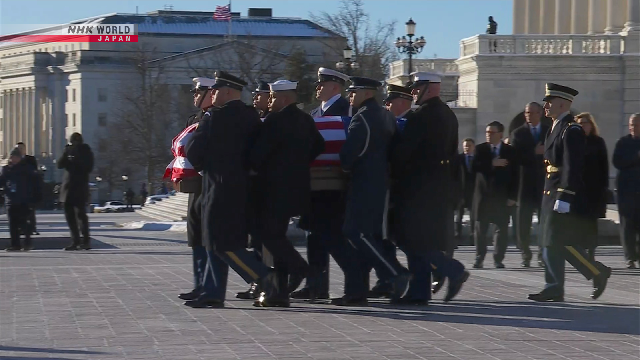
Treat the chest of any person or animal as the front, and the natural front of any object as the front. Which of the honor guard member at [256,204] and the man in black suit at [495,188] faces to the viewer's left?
the honor guard member

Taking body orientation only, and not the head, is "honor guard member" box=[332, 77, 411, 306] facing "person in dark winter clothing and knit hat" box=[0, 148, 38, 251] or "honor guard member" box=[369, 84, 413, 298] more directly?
the person in dark winter clothing and knit hat

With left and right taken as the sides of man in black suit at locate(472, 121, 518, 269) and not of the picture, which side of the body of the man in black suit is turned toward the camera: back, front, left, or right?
front

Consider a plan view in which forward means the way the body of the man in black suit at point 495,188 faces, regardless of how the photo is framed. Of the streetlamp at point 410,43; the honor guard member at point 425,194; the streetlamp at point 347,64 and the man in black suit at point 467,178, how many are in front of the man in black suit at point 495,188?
1

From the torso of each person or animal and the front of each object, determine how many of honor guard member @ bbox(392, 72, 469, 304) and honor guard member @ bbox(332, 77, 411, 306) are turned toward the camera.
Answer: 0

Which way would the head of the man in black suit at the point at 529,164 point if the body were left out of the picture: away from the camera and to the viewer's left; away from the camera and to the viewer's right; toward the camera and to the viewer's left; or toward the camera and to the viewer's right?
toward the camera and to the viewer's left

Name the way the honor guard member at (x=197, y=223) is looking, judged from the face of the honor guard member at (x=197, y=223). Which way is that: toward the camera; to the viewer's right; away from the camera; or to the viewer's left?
to the viewer's left

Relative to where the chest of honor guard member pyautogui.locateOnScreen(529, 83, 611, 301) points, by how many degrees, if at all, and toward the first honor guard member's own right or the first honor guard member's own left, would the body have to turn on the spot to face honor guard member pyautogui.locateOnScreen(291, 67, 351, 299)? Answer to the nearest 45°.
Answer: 0° — they already face them
